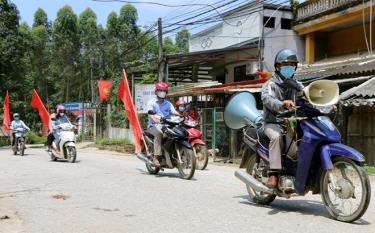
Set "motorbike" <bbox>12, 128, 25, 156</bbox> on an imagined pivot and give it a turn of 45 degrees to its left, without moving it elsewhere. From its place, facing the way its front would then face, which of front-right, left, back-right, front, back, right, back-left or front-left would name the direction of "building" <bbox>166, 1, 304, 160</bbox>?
front-left

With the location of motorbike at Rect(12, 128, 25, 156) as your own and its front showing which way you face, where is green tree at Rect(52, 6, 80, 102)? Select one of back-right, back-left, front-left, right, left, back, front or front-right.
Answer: back

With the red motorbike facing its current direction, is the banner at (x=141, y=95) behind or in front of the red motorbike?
behind

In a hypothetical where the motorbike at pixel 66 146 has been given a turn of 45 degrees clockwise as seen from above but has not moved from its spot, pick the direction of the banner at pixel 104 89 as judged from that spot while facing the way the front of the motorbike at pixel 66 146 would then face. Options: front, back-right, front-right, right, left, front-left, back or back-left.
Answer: back

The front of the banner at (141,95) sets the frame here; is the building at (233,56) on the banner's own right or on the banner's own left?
on the banner's own left

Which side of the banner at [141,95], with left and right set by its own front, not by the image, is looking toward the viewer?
front

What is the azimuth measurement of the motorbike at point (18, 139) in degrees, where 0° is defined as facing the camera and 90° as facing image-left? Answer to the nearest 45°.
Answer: approximately 0°

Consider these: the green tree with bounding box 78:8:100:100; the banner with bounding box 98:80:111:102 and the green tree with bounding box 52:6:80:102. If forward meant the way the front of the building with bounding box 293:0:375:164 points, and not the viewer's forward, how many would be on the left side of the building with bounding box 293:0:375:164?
0

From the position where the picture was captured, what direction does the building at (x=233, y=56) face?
facing the viewer and to the left of the viewer

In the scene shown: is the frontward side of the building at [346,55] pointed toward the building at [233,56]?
no

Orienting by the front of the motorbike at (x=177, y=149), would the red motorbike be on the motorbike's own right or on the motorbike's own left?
on the motorbike's own left

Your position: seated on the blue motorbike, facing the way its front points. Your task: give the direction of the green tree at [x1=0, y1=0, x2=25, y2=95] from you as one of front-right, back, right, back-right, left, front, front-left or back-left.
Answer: back

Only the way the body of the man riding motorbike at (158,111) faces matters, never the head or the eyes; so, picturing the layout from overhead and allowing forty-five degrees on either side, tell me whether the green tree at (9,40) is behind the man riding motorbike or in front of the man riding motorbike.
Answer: behind

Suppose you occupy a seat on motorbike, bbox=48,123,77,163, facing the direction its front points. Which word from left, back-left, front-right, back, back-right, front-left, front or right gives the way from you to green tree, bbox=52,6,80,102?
back-left

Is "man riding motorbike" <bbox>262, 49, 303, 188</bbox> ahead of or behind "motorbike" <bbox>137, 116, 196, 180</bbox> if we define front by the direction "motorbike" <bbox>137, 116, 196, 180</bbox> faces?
ahead

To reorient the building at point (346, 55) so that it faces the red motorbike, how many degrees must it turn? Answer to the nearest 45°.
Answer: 0° — it already faces it

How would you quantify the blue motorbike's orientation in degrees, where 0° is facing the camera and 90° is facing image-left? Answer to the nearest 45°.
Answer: approximately 315°

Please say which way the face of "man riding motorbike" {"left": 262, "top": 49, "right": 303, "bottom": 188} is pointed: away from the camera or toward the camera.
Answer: toward the camera

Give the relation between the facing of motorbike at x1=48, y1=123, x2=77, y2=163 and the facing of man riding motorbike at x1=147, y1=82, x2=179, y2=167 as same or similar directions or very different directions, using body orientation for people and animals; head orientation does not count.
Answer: same or similar directions

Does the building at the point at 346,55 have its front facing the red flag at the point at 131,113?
yes

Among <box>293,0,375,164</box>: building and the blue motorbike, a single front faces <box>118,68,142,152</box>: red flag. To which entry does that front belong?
the building
